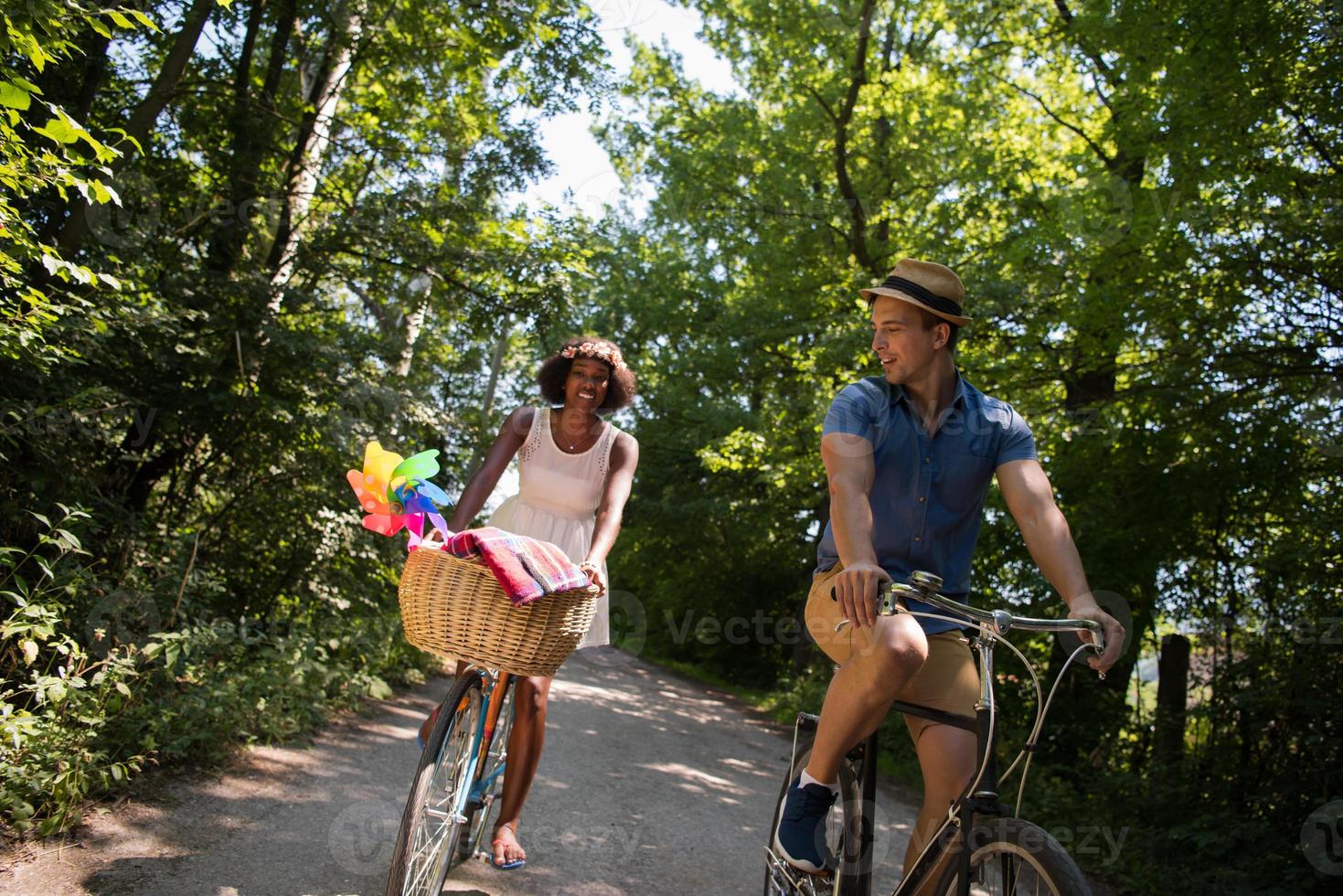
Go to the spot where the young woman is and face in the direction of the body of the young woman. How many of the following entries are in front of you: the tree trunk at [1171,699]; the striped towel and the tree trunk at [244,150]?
1

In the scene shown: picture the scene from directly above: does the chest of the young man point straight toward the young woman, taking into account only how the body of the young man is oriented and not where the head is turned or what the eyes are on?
no

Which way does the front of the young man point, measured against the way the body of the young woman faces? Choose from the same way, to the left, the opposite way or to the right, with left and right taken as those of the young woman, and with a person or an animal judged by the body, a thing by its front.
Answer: the same way

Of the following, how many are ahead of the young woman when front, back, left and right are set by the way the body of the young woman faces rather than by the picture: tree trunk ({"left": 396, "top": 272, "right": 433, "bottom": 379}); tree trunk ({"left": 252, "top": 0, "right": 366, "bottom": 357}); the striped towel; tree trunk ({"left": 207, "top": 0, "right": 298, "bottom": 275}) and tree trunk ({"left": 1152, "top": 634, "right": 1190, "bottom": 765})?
1

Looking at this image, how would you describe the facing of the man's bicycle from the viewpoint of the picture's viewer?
facing the viewer and to the right of the viewer

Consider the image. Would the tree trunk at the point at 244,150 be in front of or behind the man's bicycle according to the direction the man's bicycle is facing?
behind

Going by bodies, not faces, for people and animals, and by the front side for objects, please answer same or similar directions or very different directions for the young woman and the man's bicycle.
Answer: same or similar directions

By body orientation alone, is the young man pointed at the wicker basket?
no

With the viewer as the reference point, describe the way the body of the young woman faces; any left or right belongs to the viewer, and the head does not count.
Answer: facing the viewer

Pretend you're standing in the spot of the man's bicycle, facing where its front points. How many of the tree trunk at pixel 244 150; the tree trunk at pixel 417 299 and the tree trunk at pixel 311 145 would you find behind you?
3

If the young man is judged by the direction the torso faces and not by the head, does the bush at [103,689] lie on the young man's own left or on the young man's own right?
on the young man's own right

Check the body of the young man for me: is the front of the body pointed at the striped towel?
no

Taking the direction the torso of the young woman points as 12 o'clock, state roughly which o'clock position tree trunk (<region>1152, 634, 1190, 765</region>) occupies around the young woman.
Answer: The tree trunk is roughly at 8 o'clock from the young woman.

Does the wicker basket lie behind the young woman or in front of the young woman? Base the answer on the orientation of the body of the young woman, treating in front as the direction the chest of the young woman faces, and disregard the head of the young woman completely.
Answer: in front

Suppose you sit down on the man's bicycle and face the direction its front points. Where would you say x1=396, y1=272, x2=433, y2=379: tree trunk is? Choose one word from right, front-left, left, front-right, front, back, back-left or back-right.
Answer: back

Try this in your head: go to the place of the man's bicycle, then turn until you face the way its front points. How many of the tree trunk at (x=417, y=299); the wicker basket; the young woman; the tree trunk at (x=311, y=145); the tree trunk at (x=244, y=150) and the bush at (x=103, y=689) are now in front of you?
0

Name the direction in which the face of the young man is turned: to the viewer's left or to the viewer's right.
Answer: to the viewer's left

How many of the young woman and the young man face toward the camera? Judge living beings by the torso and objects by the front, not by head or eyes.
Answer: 2

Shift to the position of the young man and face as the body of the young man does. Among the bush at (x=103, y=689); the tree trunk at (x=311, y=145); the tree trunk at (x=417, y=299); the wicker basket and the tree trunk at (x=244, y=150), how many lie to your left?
0

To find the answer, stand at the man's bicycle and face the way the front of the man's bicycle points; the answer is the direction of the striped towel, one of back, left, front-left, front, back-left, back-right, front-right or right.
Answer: back-right

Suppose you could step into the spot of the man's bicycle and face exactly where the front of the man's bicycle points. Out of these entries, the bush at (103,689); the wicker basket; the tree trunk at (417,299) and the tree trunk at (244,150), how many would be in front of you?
0

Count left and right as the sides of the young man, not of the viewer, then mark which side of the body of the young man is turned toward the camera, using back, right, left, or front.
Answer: front

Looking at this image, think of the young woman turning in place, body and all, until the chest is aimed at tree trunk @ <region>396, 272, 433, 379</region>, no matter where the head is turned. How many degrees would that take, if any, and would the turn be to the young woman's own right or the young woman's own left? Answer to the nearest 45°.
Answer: approximately 180°
